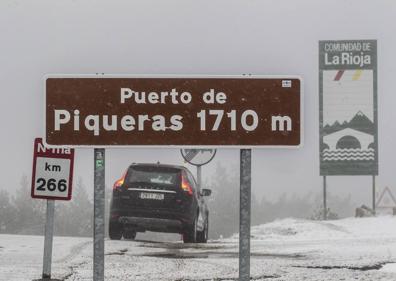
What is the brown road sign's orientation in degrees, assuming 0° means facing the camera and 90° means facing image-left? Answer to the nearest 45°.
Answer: approximately 0°

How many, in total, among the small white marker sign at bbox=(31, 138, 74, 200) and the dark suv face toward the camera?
1

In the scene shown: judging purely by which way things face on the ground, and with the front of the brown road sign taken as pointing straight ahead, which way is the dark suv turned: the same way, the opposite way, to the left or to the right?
the opposite way

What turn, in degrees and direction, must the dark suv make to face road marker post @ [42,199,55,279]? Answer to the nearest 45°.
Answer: approximately 180°

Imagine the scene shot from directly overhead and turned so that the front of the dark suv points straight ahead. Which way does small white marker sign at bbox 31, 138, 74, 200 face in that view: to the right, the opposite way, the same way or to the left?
the opposite way

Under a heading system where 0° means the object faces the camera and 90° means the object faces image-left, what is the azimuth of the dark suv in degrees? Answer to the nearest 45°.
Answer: approximately 180°

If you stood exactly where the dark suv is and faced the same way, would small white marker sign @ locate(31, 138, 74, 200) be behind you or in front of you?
behind

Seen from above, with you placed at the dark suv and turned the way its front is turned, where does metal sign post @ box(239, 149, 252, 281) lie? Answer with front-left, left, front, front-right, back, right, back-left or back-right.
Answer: back

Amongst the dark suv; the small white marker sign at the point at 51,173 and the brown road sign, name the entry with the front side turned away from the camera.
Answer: the dark suv
